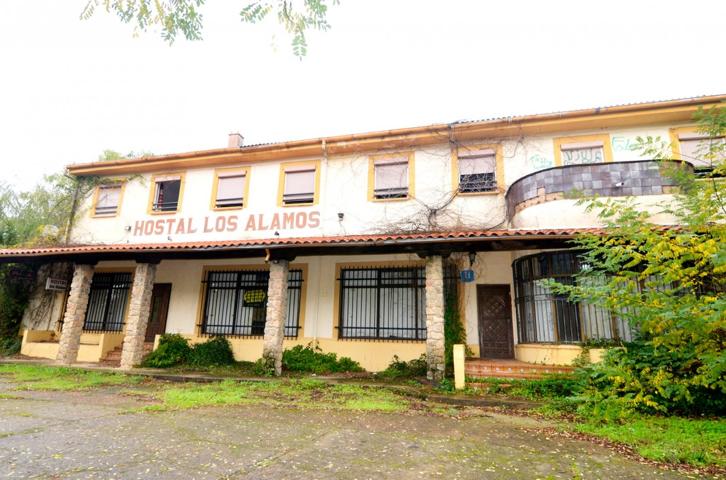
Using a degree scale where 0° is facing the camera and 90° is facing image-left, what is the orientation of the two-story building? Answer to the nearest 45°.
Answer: approximately 0°

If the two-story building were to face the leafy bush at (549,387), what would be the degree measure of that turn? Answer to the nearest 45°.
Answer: approximately 45° to its left
